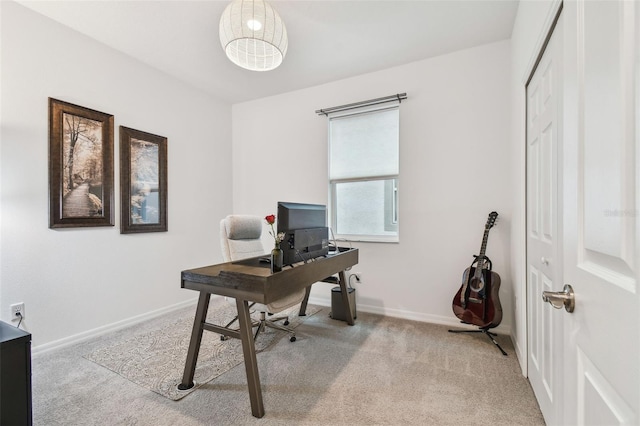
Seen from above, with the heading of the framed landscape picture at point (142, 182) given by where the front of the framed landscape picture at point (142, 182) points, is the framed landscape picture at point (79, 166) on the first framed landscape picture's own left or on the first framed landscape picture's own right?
on the first framed landscape picture's own right

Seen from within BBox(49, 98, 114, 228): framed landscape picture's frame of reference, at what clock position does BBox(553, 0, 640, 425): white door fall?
The white door is roughly at 1 o'clock from the framed landscape picture.

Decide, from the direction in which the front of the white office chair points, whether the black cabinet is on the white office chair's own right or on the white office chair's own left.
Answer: on the white office chair's own right

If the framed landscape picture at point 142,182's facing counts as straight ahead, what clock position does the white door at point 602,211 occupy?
The white door is roughly at 1 o'clock from the framed landscape picture.

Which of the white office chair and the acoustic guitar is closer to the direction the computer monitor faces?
the white office chair

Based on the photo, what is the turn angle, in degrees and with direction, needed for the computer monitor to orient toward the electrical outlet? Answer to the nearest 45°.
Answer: approximately 45° to its left

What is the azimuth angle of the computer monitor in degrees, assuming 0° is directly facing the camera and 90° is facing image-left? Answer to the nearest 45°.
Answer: approximately 135°

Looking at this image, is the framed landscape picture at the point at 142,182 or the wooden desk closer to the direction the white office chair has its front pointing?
the wooden desk

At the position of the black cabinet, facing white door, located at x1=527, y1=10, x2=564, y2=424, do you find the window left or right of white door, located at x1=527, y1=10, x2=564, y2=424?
left
